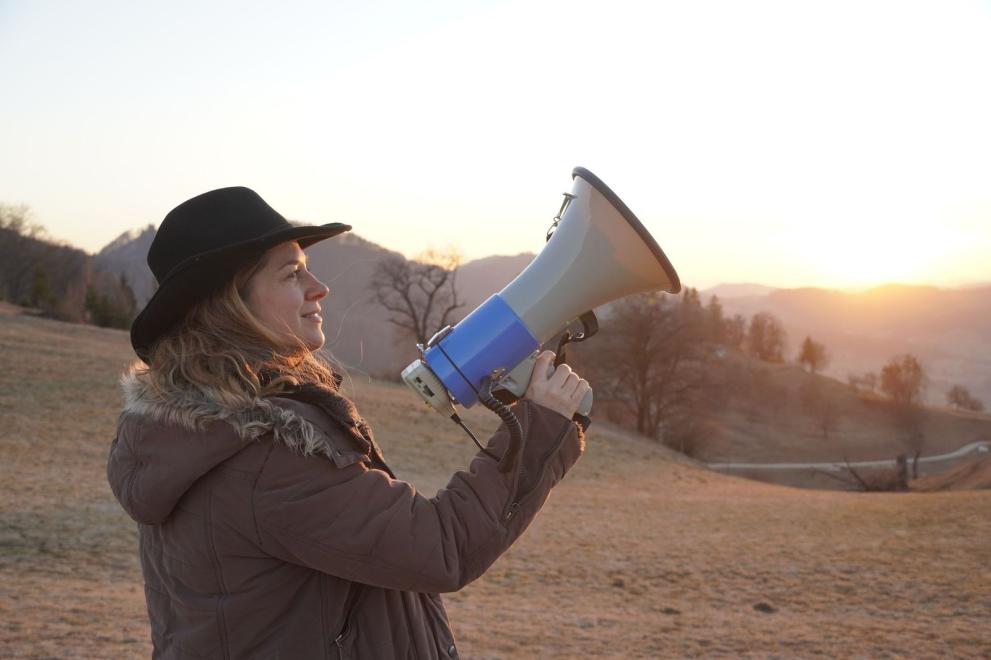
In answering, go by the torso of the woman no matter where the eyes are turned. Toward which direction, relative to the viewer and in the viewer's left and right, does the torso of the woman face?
facing to the right of the viewer

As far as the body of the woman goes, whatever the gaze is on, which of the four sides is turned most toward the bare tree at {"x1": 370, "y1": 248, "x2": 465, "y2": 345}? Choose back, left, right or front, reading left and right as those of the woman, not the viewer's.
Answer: left

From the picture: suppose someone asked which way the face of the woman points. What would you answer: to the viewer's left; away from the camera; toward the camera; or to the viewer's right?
to the viewer's right

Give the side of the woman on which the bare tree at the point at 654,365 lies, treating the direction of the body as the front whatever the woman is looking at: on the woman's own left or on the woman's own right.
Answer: on the woman's own left
